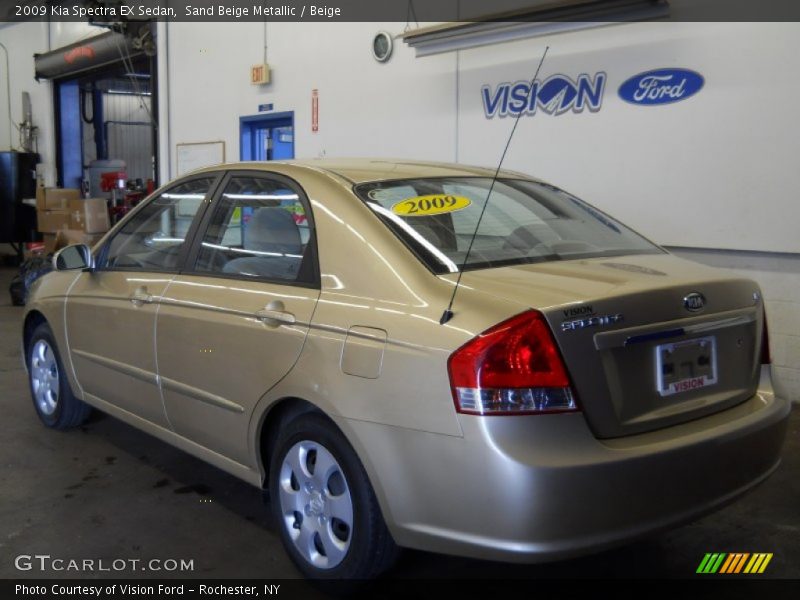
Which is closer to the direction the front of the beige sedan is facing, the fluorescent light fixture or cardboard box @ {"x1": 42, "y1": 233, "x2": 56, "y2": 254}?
the cardboard box

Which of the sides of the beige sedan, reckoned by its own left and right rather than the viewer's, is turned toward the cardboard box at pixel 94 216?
front

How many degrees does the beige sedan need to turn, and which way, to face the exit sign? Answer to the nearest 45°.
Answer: approximately 45° to its right

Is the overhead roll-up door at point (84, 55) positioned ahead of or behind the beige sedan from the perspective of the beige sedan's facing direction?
ahead

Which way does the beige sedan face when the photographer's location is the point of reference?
facing away from the viewer and to the left of the viewer

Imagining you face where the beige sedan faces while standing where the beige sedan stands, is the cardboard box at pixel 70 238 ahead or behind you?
ahead

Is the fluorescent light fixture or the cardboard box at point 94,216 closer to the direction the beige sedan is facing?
the cardboard box

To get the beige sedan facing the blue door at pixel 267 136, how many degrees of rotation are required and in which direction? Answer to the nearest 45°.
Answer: approximately 45° to its right
